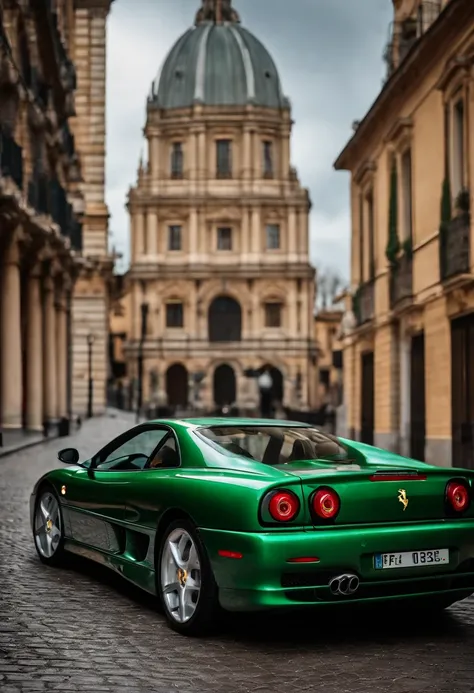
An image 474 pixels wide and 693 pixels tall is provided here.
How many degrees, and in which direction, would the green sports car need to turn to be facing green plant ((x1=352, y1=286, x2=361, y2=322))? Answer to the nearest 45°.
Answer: approximately 45° to its right

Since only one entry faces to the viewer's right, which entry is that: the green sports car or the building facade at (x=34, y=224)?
the building facade

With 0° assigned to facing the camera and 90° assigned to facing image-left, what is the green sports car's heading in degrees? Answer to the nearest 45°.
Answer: approximately 135°

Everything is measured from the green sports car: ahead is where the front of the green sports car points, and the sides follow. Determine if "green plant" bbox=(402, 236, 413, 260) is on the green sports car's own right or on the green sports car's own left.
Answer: on the green sports car's own right

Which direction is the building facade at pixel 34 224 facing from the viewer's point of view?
to the viewer's right

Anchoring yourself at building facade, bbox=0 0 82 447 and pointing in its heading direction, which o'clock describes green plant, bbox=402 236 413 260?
The green plant is roughly at 2 o'clock from the building facade.

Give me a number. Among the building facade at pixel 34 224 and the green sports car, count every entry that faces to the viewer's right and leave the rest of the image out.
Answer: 1

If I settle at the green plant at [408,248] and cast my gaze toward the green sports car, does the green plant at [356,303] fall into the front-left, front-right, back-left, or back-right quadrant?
back-right

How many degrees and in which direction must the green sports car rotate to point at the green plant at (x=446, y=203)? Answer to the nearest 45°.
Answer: approximately 45° to its right
